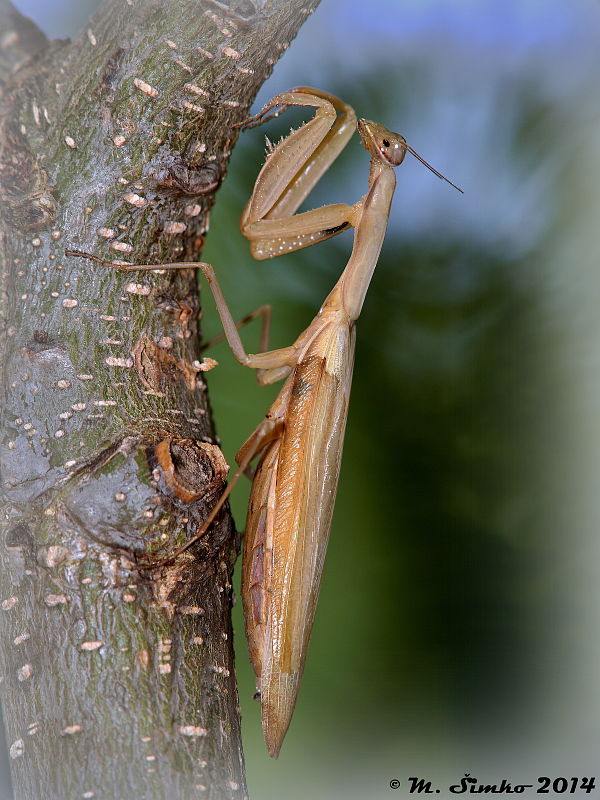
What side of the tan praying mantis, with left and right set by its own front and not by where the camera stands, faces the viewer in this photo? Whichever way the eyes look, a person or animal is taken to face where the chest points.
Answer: left
